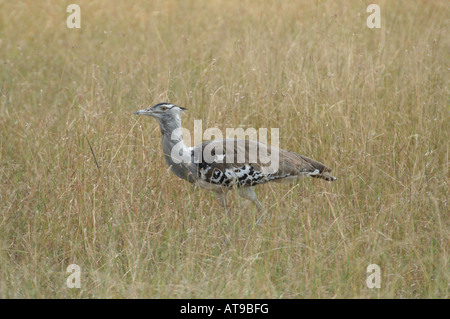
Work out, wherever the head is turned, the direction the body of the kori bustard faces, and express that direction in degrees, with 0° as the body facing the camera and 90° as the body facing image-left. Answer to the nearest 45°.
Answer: approximately 90°
